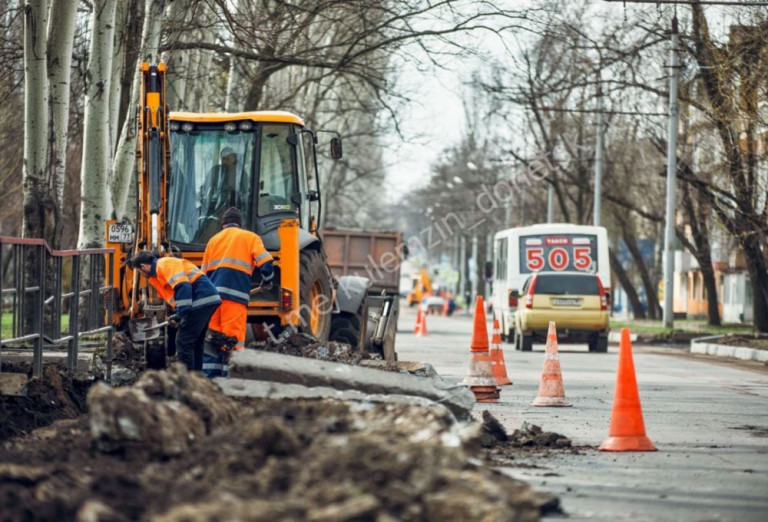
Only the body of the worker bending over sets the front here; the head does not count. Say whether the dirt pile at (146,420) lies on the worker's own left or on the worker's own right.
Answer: on the worker's own left

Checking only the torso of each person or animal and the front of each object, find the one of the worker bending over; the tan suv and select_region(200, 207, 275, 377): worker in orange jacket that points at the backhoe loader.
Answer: the worker in orange jacket

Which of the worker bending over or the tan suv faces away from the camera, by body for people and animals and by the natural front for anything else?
the tan suv

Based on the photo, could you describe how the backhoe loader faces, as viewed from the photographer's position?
facing away from the viewer and to the right of the viewer

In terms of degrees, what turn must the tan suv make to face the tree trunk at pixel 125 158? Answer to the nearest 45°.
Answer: approximately 135° to its left

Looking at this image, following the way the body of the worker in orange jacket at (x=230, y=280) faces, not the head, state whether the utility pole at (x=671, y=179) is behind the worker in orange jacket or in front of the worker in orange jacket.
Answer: in front

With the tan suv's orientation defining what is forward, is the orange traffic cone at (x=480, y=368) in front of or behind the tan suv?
behind

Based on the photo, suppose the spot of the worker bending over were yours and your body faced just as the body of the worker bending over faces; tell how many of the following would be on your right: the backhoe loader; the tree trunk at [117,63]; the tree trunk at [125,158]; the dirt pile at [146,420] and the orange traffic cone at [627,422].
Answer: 3

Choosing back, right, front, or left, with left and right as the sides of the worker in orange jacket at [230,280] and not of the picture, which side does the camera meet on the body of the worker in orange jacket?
back

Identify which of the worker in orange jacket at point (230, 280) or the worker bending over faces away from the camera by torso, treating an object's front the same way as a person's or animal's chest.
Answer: the worker in orange jacket

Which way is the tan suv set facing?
away from the camera

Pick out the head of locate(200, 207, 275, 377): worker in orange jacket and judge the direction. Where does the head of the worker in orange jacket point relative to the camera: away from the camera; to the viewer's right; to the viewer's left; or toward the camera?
away from the camera

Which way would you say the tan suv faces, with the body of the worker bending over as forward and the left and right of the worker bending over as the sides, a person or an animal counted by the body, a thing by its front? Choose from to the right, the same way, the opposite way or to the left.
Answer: to the right

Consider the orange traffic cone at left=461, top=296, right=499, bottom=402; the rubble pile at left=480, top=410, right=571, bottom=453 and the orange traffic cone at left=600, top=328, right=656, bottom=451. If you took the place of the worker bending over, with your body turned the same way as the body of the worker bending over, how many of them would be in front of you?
0

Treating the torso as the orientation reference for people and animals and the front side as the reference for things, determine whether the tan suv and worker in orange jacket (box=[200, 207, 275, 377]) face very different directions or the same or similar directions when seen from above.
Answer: same or similar directions

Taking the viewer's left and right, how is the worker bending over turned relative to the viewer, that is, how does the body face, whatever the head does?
facing to the left of the viewer

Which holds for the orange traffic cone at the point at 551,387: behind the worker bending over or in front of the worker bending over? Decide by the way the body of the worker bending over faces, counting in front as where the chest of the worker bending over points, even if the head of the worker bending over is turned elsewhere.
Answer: behind

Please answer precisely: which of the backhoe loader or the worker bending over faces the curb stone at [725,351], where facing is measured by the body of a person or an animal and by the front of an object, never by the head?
the backhoe loader

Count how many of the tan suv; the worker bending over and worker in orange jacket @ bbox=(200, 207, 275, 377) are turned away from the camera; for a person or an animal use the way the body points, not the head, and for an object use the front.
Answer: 2
